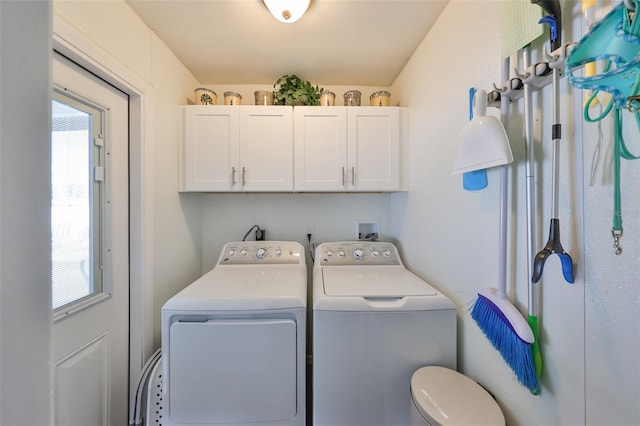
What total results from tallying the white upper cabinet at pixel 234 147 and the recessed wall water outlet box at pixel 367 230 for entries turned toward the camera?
2

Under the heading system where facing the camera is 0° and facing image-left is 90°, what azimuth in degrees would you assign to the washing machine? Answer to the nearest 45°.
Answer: approximately 0°

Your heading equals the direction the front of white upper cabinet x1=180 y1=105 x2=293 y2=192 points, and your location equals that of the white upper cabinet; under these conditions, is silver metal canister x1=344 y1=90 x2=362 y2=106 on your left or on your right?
on your left
